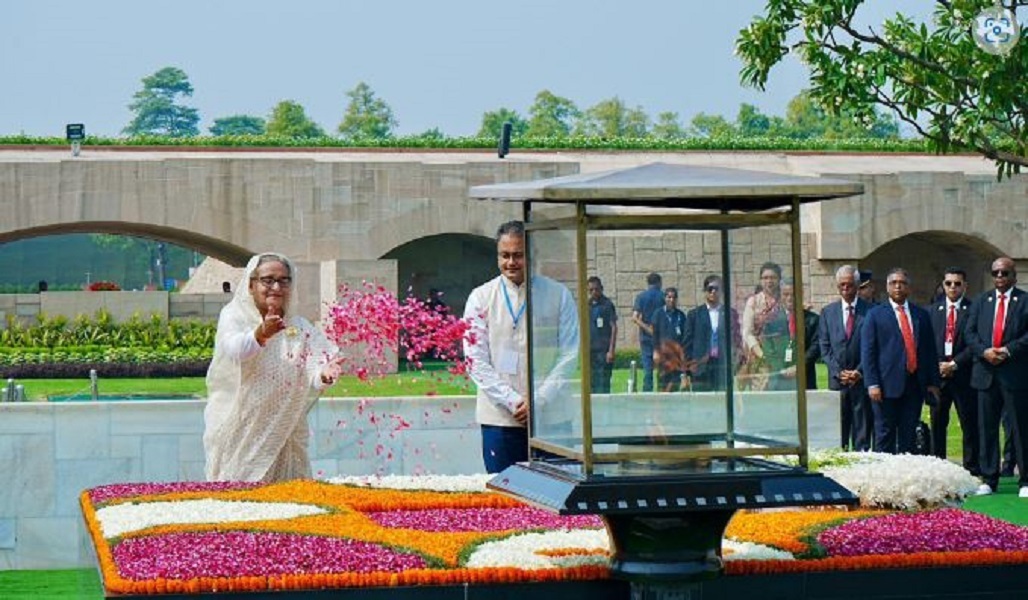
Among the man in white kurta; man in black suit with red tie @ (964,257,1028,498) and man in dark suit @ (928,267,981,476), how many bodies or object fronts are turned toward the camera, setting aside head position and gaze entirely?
3

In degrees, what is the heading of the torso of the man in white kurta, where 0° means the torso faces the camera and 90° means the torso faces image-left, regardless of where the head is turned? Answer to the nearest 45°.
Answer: approximately 0°

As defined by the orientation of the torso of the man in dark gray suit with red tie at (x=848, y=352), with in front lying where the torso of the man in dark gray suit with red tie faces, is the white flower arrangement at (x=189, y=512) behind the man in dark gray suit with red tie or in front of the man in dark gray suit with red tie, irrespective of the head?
in front

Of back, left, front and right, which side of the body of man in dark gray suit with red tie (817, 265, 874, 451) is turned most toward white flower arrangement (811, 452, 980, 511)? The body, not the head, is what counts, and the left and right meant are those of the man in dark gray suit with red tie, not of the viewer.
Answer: front

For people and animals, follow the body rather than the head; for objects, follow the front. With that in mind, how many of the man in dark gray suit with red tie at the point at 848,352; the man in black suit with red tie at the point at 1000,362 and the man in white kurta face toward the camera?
3

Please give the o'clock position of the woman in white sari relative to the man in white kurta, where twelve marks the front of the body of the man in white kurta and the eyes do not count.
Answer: The woman in white sari is roughly at 3 o'clock from the man in white kurta.

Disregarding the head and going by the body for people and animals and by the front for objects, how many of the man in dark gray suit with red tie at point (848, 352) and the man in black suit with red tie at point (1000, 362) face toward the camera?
2

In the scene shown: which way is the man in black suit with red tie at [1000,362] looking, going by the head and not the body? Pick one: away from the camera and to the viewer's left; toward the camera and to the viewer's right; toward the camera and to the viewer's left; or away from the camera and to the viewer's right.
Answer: toward the camera and to the viewer's left
